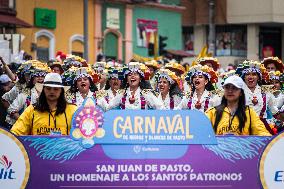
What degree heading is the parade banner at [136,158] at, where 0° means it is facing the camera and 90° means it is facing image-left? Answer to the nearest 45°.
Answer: approximately 0°

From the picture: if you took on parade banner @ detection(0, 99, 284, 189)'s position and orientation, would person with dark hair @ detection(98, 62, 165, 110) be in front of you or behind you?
behind

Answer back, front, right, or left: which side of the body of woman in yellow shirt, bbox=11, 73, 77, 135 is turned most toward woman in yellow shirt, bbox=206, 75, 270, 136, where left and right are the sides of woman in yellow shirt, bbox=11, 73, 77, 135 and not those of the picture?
left

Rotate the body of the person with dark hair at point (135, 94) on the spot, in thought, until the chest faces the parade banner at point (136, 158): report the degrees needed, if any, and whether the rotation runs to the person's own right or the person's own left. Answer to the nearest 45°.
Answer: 0° — they already face it
